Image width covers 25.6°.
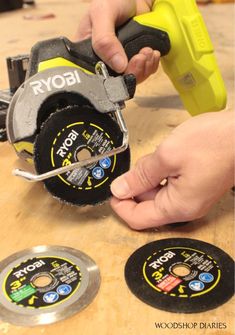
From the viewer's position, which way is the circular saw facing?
facing to the left of the viewer
